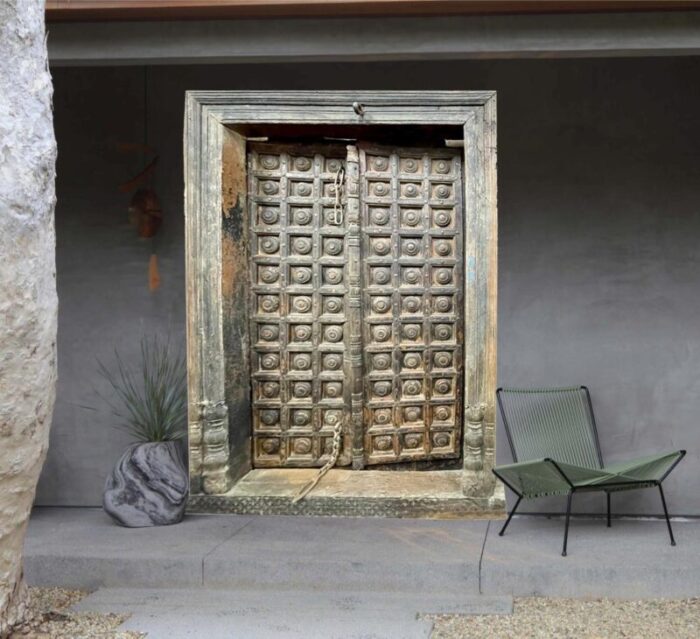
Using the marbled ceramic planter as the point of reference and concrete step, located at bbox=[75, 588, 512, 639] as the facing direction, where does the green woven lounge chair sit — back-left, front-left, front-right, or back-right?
front-left

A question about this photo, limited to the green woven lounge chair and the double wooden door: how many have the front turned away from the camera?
0

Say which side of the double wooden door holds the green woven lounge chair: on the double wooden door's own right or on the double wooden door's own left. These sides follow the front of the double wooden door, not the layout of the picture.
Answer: on the double wooden door's own left

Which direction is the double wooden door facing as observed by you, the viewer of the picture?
facing the viewer

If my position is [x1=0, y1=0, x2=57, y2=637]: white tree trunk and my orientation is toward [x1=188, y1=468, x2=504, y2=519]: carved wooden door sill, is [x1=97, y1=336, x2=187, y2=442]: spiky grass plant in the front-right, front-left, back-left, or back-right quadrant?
front-left

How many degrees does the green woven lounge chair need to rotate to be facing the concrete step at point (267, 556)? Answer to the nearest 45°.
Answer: approximately 90° to its right

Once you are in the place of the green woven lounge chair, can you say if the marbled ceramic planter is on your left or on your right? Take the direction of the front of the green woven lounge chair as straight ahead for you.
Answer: on your right

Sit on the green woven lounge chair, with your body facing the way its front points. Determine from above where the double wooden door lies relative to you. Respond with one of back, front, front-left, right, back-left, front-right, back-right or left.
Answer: back-right

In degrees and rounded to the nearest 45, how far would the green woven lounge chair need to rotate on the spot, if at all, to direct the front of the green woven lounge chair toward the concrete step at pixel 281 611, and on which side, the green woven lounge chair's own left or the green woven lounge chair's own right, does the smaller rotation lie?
approximately 90° to the green woven lounge chair's own right

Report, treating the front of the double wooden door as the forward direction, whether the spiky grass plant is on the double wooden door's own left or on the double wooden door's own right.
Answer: on the double wooden door's own right

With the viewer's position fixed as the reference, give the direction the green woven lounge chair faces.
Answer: facing the viewer and to the right of the viewer
